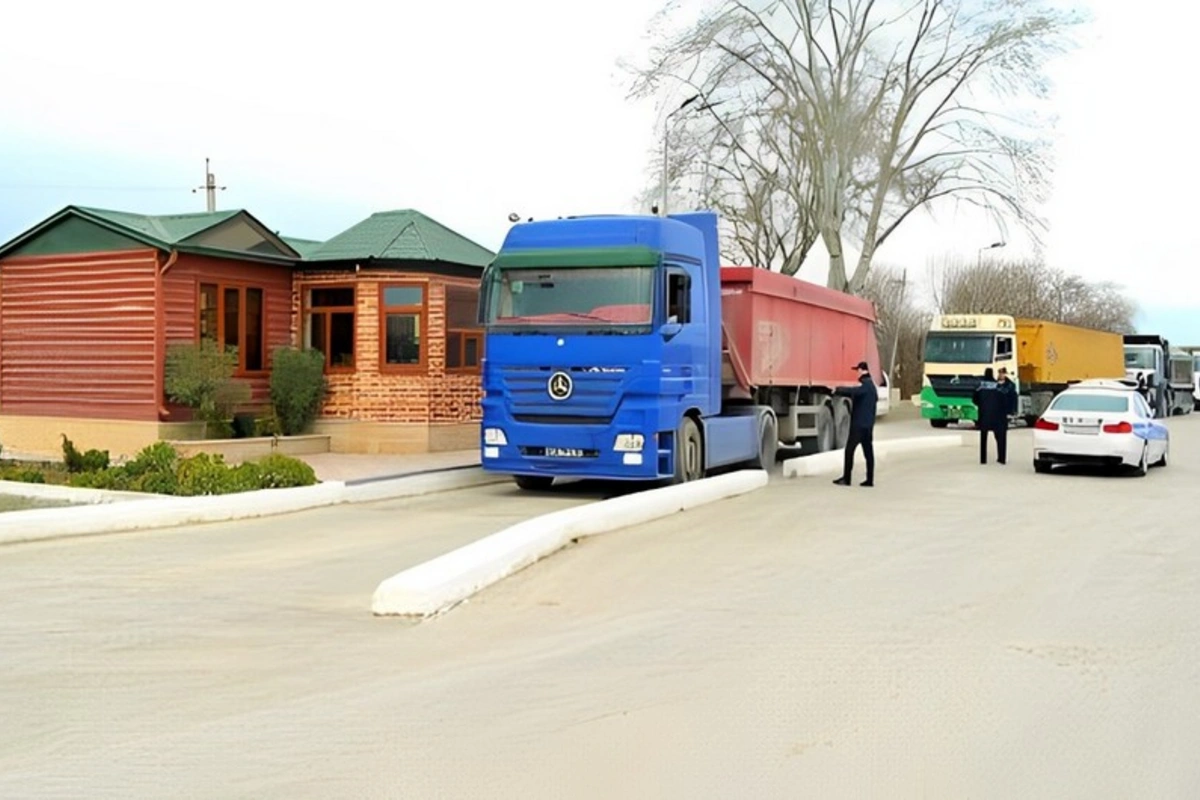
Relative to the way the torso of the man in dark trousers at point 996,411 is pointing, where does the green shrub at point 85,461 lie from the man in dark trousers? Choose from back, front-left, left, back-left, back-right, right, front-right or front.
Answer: back-left

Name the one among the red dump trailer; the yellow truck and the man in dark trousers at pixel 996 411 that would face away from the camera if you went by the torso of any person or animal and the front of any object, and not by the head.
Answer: the man in dark trousers

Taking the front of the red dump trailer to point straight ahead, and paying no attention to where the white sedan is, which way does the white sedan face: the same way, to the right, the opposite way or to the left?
the opposite way

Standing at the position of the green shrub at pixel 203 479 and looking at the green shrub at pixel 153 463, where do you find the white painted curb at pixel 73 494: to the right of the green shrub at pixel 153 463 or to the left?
left

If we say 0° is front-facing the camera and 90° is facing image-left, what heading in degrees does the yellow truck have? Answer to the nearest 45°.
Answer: approximately 45°

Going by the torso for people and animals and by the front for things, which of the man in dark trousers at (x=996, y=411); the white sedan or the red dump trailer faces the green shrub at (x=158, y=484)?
the red dump trailer

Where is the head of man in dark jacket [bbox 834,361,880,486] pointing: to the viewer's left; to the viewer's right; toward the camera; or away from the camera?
to the viewer's left

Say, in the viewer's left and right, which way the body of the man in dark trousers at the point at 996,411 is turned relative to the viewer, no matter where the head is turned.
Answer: facing away from the viewer

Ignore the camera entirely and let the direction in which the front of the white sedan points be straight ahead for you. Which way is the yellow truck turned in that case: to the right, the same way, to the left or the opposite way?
the opposite way

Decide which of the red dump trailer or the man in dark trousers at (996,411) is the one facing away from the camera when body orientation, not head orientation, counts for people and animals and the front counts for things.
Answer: the man in dark trousers

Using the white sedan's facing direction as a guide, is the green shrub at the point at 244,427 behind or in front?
behind

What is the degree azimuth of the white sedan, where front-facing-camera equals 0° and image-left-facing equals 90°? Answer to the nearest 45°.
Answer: approximately 225°

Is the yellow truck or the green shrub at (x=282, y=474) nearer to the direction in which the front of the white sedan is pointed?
the yellow truck
